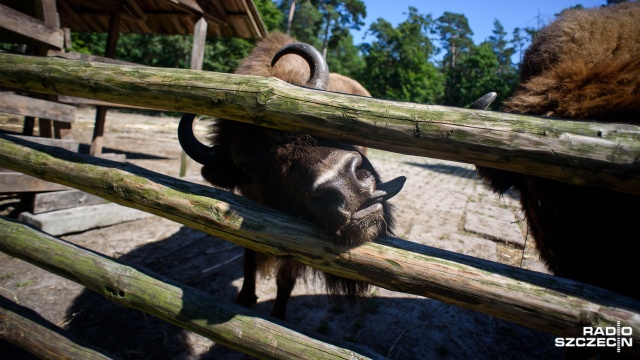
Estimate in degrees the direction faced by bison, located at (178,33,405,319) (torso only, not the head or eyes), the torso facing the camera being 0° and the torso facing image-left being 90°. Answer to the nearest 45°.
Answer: approximately 315°

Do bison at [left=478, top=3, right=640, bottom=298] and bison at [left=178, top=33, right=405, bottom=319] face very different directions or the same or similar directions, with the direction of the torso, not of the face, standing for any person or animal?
very different directions
